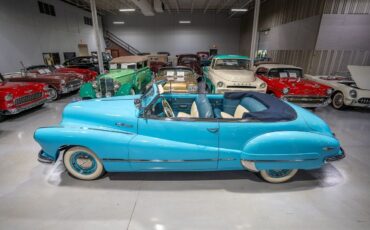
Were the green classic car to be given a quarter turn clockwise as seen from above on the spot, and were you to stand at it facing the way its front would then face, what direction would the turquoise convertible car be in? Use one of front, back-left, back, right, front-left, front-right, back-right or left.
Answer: back-left

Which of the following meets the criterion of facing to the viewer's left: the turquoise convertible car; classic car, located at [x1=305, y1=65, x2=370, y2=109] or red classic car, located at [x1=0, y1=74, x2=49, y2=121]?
the turquoise convertible car

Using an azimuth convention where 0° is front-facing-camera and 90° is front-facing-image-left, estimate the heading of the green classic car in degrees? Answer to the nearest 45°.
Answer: approximately 45°

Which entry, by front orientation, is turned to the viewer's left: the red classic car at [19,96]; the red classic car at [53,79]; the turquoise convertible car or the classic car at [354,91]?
the turquoise convertible car

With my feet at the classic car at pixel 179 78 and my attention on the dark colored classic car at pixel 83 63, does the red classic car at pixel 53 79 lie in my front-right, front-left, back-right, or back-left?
front-left

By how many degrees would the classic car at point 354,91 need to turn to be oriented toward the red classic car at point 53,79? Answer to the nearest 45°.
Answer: approximately 90° to its right

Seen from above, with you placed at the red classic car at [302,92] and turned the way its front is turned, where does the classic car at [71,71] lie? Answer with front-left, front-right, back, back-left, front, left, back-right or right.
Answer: back-right

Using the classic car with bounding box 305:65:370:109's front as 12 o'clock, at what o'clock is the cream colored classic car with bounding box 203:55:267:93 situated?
The cream colored classic car is roughly at 3 o'clock from the classic car.

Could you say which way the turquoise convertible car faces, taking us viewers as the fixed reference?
facing to the left of the viewer

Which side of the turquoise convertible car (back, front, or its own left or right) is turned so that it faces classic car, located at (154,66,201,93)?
right

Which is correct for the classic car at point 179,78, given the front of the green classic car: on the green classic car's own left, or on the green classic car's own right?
on the green classic car's own left

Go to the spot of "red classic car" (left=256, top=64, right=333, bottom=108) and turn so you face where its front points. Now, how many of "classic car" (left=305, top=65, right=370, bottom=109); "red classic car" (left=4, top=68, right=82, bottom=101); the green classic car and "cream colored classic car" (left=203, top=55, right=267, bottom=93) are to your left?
1

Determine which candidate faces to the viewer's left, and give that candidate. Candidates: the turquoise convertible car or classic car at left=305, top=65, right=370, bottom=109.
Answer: the turquoise convertible car
